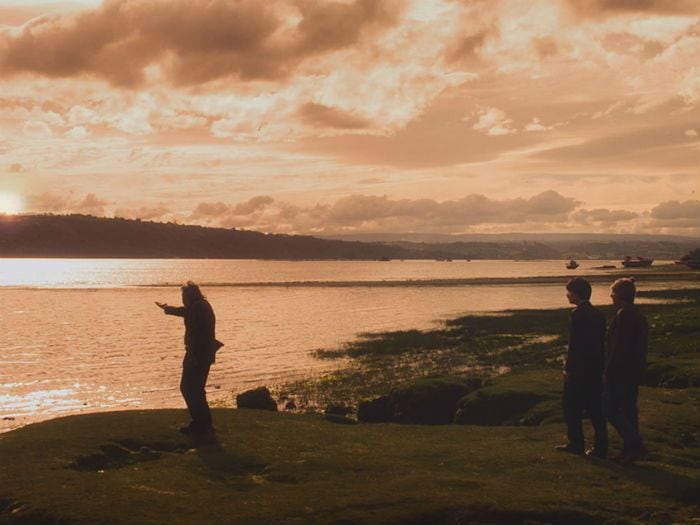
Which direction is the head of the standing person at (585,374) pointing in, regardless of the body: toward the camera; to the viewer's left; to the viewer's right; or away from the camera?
to the viewer's left

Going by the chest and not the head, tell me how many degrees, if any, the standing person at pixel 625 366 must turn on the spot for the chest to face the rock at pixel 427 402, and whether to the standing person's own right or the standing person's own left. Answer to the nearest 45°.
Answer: approximately 45° to the standing person's own right

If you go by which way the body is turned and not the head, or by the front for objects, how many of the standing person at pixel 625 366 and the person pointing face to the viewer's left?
2

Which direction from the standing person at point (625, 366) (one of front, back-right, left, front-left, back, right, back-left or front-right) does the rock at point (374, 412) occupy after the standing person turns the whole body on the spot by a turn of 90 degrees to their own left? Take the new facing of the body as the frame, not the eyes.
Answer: back-right

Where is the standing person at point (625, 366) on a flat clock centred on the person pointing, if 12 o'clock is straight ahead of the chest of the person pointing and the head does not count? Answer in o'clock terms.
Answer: The standing person is roughly at 7 o'clock from the person pointing.

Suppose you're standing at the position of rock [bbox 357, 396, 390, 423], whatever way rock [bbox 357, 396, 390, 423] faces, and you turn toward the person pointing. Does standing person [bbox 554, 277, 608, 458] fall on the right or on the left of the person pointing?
left

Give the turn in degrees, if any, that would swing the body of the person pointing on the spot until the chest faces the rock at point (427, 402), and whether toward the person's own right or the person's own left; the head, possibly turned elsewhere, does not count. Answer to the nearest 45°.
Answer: approximately 135° to the person's own right

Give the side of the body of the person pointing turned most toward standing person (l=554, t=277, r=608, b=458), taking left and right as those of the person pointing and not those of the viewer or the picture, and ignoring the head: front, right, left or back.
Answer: back

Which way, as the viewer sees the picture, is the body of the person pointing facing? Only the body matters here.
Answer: to the viewer's left

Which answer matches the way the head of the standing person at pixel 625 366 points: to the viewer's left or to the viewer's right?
to the viewer's left

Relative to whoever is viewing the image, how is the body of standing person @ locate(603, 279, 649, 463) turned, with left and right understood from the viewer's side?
facing to the left of the viewer

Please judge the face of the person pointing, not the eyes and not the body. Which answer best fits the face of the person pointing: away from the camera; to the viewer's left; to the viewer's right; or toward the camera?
to the viewer's left
